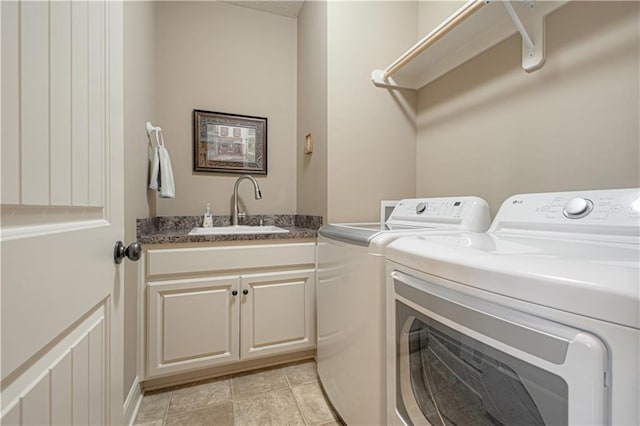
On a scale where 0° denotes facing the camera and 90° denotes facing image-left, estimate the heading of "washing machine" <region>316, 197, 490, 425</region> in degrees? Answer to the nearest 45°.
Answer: approximately 45°

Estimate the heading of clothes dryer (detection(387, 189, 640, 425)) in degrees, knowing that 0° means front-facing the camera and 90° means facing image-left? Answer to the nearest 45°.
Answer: approximately 45°

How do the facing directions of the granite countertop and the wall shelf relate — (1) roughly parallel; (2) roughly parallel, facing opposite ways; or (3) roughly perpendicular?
roughly perpendicular

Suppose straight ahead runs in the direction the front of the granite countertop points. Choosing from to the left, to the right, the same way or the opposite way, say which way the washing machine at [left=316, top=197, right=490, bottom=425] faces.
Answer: to the right
